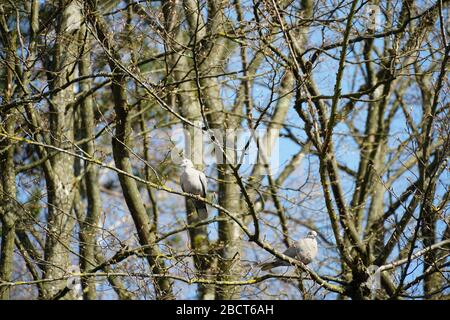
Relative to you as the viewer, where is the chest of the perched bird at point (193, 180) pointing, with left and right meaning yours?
facing the viewer and to the left of the viewer
